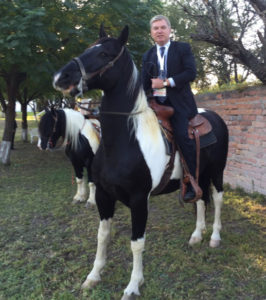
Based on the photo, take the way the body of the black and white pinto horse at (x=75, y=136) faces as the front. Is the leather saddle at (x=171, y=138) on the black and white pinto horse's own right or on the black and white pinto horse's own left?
on the black and white pinto horse's own left

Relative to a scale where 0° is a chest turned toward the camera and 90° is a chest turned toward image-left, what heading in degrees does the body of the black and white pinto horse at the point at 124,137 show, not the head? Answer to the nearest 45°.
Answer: approximately 45°

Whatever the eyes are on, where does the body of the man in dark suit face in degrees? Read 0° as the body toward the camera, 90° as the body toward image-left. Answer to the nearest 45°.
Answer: approximately 45°

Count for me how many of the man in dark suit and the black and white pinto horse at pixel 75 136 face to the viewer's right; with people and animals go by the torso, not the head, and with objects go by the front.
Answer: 0

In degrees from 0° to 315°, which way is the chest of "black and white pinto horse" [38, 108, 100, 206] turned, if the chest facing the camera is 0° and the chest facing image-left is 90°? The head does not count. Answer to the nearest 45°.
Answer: approximately 45°

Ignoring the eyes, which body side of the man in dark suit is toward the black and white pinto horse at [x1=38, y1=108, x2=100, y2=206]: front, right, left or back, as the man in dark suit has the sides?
right
